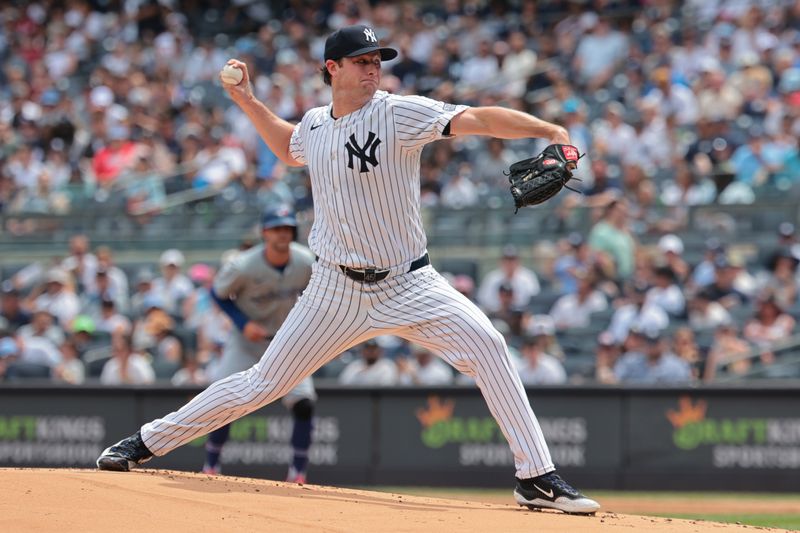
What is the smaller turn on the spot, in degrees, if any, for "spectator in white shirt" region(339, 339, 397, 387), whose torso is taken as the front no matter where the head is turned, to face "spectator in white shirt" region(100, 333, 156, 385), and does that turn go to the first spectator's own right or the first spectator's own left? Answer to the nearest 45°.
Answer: approximately 90° to the first spectator's own right

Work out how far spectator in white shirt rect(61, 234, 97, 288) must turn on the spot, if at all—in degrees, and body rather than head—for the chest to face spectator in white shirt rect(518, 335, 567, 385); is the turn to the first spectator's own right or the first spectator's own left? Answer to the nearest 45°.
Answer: approximately 45° to the first spectator's own left

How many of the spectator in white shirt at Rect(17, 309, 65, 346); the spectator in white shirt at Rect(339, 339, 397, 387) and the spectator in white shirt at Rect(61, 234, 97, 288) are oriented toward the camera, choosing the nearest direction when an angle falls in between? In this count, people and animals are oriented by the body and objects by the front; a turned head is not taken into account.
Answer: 3

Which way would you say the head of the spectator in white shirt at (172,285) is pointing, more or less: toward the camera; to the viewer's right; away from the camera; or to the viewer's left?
toward the camera

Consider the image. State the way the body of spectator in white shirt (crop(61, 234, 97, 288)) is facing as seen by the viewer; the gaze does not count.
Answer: toward the camera

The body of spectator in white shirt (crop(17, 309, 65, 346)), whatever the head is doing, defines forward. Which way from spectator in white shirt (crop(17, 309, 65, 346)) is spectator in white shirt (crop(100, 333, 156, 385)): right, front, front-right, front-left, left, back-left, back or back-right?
front-left

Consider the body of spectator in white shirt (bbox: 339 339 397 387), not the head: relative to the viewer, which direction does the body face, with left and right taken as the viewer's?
facing the viewer

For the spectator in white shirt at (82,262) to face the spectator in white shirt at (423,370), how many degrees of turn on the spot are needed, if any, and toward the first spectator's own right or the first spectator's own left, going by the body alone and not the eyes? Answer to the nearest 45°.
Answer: approximately 45° to the first spectator's own left

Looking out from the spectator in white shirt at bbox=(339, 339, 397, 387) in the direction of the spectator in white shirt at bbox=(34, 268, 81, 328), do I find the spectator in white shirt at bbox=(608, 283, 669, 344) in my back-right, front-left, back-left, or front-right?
back-right

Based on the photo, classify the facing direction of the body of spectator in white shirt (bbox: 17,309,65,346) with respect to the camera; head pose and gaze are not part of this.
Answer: toward the camera

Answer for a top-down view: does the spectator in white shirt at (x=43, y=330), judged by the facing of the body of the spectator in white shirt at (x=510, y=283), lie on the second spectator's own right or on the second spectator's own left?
on the second spectator's own right

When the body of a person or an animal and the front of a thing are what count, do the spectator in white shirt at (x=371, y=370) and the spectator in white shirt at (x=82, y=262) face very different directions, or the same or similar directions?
same or similar directions

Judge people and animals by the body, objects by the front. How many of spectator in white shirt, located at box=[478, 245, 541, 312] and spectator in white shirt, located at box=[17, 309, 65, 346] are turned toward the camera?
2

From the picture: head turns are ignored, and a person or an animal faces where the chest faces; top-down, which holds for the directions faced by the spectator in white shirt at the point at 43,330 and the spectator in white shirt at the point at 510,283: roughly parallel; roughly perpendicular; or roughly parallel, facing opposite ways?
roughly parallel

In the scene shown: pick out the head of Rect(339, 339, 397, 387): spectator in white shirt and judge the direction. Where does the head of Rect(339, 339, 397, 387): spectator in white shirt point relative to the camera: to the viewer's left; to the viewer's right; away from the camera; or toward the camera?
toward the camera

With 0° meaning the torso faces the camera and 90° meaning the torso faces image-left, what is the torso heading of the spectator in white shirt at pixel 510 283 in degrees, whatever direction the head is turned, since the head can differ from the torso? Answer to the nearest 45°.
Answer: approximately 0°
